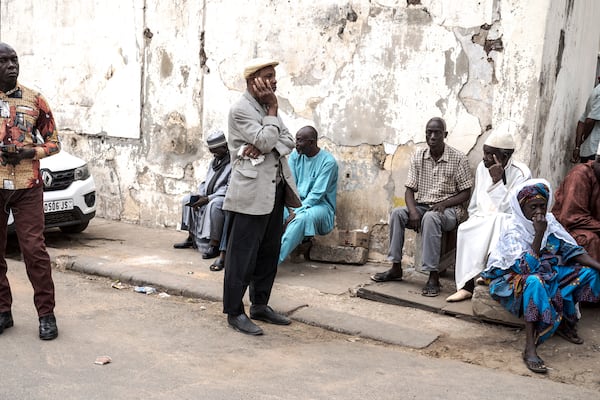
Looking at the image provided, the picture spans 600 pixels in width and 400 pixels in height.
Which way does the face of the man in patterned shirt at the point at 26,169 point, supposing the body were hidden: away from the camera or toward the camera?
toward the camera

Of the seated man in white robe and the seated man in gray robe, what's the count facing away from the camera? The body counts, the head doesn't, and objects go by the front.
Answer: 0

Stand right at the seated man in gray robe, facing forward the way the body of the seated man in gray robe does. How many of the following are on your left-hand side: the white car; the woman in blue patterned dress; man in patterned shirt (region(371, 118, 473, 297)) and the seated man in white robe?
3

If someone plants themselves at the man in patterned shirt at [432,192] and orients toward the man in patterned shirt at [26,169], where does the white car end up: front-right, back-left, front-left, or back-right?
front-right

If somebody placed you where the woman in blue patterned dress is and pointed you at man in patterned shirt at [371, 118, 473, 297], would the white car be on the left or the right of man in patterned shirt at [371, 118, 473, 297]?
left

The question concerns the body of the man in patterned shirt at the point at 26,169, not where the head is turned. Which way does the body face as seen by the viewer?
toward the camera

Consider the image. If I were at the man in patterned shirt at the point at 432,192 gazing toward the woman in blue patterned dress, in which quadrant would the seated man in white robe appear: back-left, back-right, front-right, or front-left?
front-left

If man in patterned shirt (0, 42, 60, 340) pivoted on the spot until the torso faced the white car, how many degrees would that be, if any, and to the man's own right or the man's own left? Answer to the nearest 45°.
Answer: approximately 180°

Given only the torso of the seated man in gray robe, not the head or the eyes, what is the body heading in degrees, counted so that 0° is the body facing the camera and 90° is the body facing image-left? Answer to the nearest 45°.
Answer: approximately 45°

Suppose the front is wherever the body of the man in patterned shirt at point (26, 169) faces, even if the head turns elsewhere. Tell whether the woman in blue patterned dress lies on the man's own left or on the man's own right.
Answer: on the man's own left

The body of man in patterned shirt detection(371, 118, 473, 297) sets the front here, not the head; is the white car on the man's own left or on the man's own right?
on the man's own right

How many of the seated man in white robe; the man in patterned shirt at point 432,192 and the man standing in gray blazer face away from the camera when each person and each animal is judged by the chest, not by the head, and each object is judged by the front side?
0

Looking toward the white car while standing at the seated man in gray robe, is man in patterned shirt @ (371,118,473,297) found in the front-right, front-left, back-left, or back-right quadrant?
back-left
